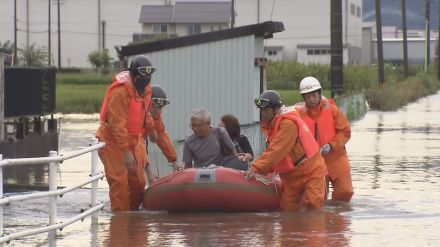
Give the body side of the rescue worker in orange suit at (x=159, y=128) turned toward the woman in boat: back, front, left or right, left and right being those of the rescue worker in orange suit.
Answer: front

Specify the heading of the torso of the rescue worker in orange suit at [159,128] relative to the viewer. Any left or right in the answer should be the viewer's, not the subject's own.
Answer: facing the viewer and to the right of the viewer

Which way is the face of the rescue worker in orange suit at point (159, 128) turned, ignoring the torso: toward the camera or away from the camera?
toward the camera

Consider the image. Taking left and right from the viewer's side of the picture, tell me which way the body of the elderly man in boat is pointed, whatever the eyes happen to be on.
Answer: facing the viewer and to the left of the viewer

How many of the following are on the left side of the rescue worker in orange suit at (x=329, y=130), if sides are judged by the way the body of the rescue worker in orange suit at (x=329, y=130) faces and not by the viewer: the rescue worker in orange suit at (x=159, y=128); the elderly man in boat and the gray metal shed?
0

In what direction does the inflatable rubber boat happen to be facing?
toward the camera

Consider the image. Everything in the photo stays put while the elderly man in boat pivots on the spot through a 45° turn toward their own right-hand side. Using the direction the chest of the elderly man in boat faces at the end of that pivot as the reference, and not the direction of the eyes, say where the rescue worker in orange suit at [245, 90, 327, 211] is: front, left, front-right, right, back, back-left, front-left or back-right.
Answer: back-left

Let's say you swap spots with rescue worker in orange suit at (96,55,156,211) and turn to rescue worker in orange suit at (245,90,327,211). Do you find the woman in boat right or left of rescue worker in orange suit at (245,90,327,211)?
left

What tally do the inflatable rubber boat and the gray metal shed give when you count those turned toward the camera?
1

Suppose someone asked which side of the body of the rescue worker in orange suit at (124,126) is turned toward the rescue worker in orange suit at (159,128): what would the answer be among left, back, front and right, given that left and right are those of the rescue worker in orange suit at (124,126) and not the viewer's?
left
